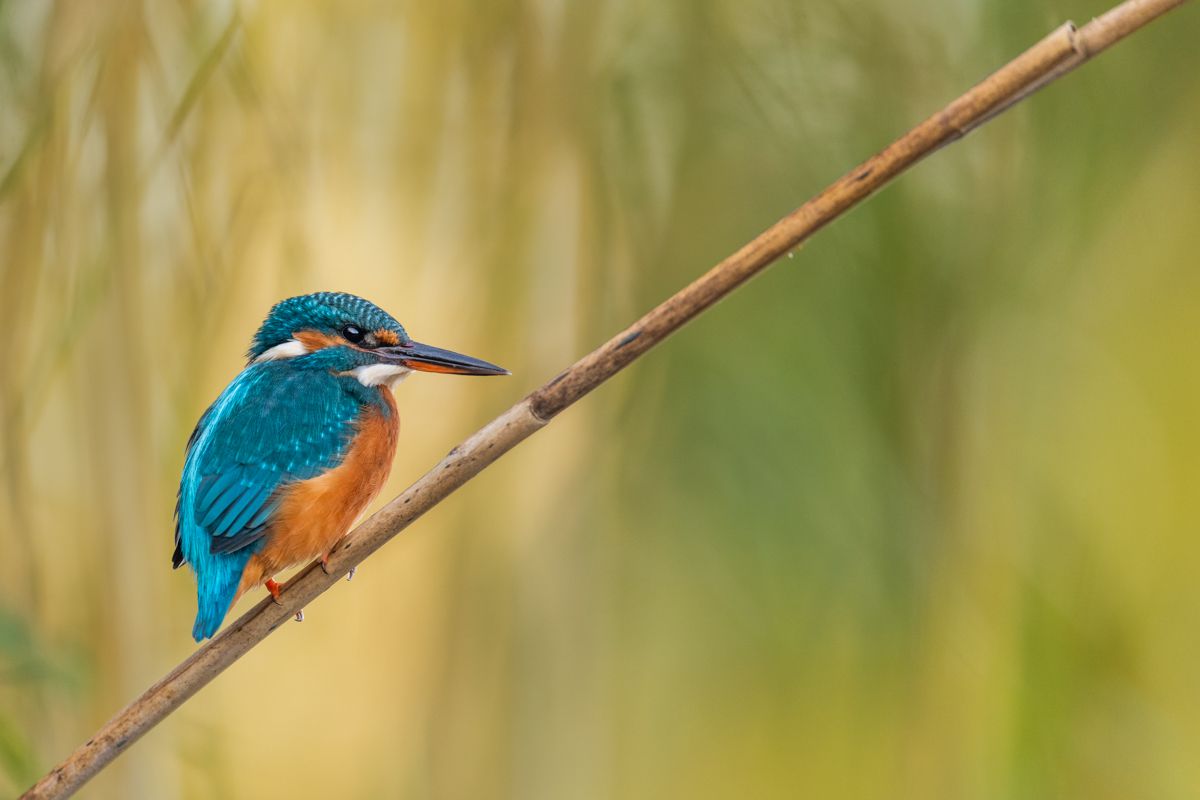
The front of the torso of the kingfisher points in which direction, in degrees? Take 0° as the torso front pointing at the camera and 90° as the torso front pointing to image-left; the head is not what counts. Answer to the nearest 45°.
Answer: approximately 270°
